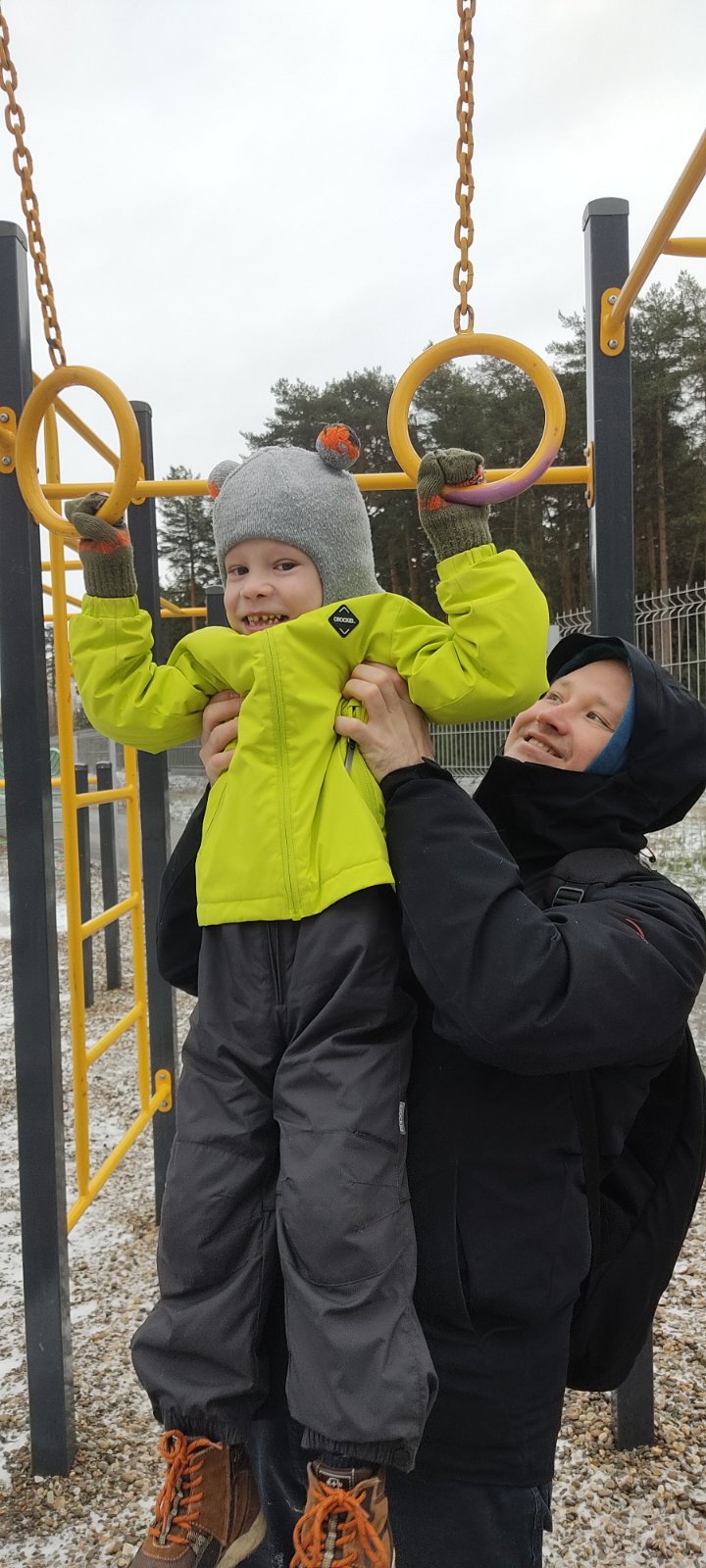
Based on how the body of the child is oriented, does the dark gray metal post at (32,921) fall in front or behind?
behind

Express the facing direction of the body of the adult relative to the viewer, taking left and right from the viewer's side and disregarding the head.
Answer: facing to the left of the viewer

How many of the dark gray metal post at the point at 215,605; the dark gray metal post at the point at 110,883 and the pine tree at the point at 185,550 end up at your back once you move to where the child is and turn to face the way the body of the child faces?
3

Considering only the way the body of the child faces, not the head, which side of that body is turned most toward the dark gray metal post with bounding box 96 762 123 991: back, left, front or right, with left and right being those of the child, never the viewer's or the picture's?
back

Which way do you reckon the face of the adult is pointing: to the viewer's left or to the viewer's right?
to the viewer's left

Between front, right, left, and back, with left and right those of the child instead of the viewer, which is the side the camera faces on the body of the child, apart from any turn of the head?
front

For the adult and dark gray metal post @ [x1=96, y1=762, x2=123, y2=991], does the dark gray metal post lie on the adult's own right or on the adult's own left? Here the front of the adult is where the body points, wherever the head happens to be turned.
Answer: on the adult's own right

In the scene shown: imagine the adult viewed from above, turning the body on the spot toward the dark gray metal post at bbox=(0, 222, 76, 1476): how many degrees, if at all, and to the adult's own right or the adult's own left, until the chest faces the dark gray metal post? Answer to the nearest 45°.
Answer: approximately 45° to the adult's own right

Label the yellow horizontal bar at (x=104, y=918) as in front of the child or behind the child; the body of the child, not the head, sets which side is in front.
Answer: behind

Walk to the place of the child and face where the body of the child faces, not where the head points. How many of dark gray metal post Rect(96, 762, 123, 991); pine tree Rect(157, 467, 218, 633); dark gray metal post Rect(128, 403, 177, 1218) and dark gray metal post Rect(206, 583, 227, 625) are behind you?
4
